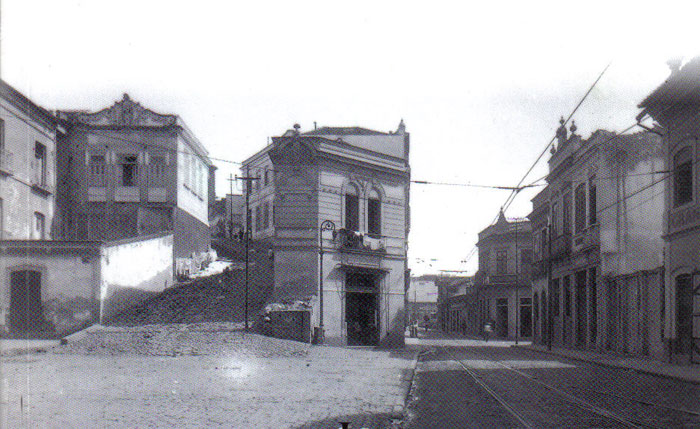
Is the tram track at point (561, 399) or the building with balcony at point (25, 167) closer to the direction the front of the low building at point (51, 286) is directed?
the tram track

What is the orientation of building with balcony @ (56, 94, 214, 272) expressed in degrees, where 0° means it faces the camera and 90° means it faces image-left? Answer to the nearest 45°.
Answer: approximately 0°

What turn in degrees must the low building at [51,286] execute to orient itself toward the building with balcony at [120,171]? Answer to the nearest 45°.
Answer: approximately 180°

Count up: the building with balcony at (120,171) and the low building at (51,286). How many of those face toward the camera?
2

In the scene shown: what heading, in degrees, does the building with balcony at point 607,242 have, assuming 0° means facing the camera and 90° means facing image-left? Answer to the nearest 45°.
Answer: approximately 45°
